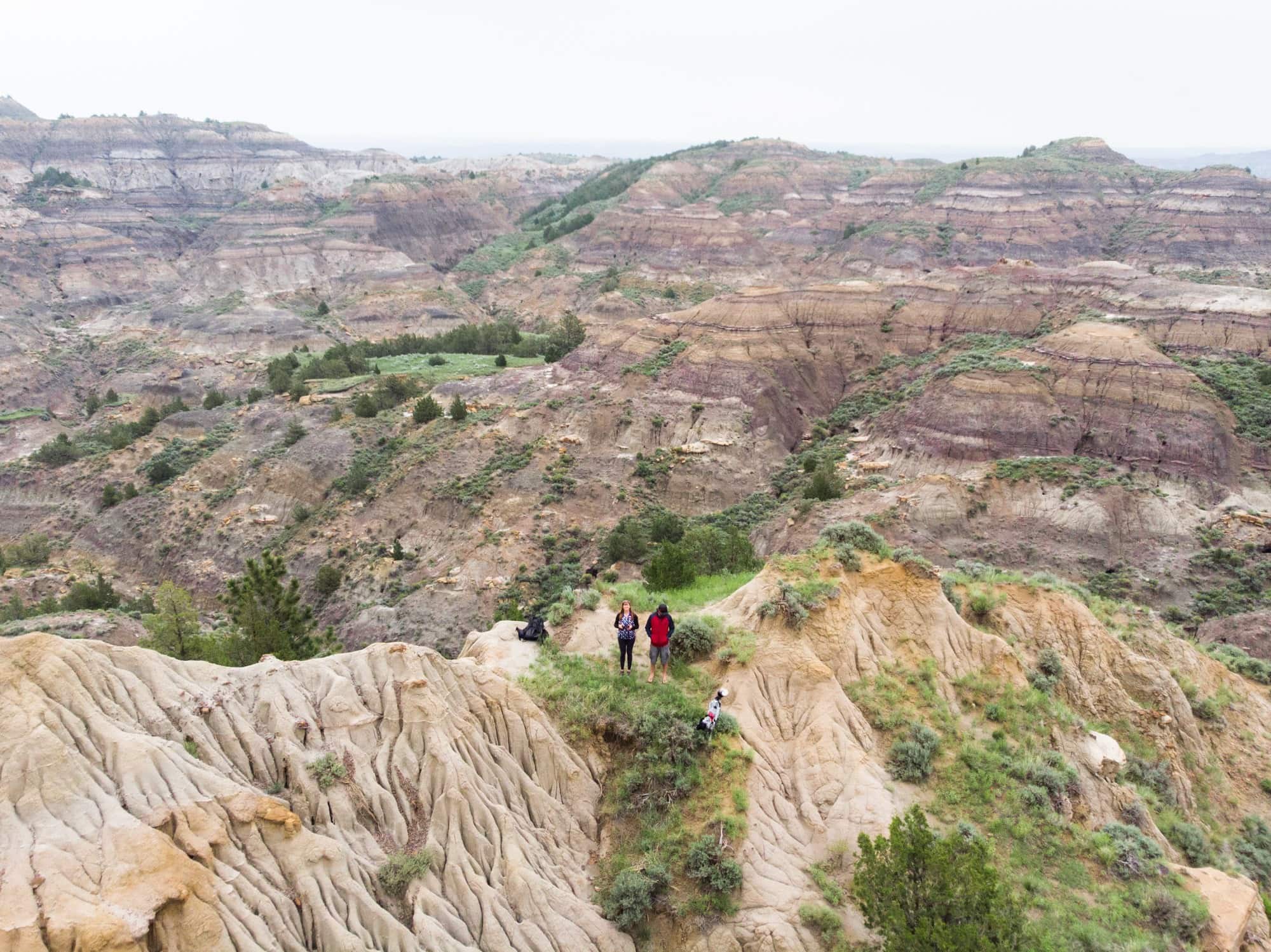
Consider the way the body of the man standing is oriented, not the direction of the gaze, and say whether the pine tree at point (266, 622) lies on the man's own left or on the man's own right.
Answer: on the man's own right

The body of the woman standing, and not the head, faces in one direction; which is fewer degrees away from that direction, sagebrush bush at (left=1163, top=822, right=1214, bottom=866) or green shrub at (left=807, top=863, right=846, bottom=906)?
the green shrub

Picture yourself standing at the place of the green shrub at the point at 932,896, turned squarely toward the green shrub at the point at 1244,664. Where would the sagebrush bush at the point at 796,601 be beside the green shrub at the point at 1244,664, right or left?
left

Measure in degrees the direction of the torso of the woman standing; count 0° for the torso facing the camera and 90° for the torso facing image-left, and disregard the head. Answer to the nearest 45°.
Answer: approximately 0°

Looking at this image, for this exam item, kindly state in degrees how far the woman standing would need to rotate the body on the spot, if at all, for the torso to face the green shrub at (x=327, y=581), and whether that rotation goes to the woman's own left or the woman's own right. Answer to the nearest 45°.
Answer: approximately 135° to the woman's own right

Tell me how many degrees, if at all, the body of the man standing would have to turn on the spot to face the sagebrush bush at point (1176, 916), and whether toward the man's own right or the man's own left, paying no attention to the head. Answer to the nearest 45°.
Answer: approximately 45° to the man's own left

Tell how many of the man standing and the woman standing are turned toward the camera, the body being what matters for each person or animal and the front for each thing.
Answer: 2

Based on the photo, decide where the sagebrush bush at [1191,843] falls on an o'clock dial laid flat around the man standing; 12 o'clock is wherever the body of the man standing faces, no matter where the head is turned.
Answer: The sagebrush bush is roughly at 9 o'clock from the man standing.

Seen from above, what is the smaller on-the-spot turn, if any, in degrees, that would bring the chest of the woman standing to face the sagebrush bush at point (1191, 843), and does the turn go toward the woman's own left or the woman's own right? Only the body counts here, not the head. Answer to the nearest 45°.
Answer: approximately 90° to the woman's own left

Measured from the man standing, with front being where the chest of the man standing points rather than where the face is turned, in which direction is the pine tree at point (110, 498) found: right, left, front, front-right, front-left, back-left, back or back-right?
back-right

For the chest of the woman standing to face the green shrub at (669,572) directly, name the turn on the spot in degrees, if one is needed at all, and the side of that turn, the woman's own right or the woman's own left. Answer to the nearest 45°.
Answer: approximately 180°

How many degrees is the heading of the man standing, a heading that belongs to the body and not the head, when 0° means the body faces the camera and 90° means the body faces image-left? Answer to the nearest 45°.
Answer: approximately 0°
